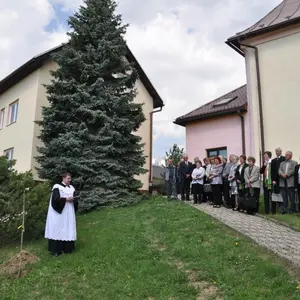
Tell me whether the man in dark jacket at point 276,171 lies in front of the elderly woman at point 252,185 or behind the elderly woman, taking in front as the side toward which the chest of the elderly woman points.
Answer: behind

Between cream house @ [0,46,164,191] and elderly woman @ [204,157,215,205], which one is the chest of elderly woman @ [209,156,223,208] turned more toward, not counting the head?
the cream house

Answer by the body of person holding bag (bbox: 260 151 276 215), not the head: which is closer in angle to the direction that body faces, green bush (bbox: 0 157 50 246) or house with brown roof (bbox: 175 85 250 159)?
the green bush

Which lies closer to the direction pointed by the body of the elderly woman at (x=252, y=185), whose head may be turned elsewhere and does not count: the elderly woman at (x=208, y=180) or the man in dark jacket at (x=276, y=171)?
the elderly woman

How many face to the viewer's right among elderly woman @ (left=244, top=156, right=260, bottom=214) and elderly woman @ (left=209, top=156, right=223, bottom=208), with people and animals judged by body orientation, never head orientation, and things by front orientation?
0

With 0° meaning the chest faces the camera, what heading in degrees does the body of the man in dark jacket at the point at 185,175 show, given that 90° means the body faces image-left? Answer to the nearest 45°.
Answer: approximately 0°

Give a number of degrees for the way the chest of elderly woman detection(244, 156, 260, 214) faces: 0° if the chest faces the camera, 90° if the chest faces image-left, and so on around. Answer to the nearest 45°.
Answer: approximately 45°
